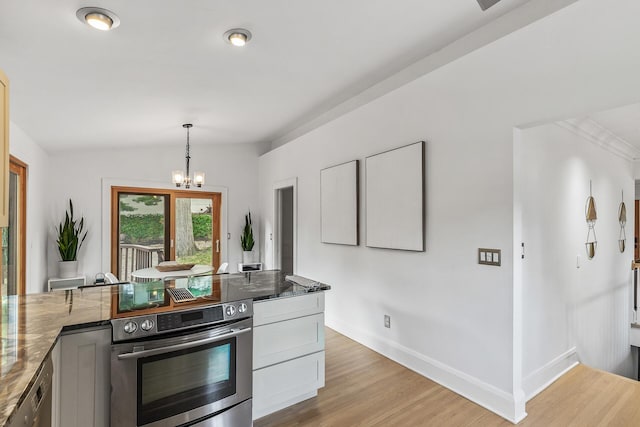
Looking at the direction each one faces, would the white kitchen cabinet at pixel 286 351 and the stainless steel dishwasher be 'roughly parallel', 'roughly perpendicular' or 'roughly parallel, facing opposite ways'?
roughly perpendicular

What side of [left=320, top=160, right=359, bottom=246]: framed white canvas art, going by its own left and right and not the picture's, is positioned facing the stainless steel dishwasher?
front

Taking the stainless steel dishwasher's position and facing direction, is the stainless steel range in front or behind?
in front

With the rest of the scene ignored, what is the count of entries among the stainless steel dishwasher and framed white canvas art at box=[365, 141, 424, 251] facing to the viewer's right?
1

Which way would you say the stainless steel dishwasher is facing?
to the viewer's right

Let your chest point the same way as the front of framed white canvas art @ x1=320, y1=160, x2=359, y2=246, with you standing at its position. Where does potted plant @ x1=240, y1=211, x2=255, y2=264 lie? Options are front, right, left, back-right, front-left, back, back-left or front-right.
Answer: right

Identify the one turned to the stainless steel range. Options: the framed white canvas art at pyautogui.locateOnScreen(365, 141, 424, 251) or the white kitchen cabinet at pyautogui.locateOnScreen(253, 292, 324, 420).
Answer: the framed white canvas art

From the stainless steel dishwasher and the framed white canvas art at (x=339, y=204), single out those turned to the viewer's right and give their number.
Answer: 1

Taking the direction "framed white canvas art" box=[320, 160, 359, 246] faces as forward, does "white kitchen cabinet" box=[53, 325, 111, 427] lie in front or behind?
in front

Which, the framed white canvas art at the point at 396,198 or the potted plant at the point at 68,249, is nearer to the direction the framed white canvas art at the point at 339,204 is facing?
the potted plant

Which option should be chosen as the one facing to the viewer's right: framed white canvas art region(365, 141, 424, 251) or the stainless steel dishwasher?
the stainless steel dishwasher

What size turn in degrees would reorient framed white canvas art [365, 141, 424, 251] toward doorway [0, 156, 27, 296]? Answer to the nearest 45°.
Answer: approximately 45° to its right
